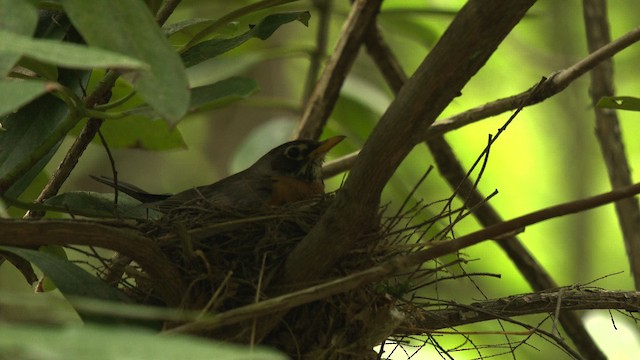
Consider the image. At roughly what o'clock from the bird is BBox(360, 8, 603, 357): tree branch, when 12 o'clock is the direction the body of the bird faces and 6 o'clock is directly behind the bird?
The tree branch is roughly at 12 o'clock from the bird.

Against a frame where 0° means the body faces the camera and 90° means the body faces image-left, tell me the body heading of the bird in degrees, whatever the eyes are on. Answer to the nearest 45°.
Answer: approximately 270°

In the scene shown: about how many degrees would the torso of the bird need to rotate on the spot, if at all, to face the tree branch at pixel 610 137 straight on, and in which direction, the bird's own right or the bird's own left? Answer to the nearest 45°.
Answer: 0° — it already faces it
